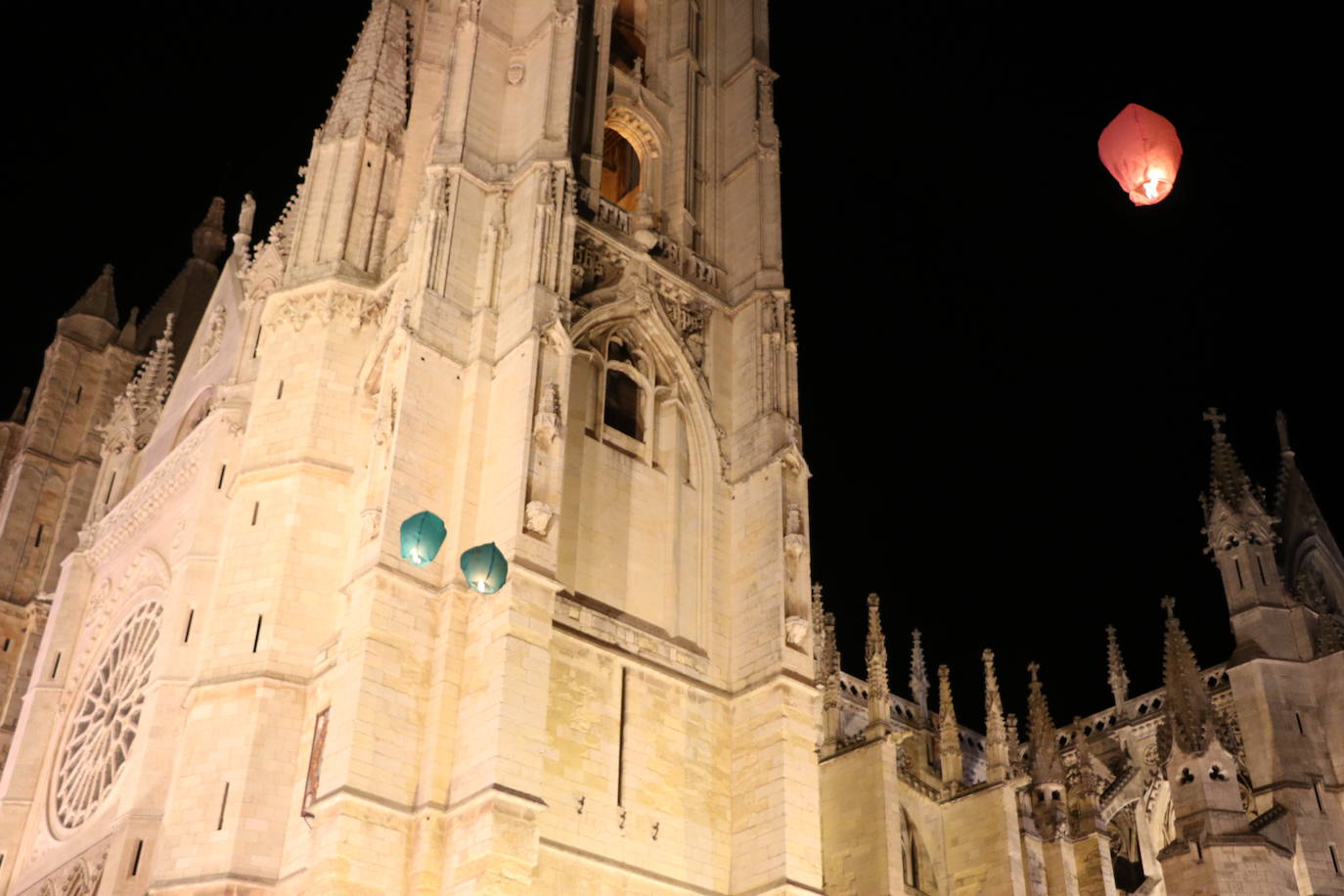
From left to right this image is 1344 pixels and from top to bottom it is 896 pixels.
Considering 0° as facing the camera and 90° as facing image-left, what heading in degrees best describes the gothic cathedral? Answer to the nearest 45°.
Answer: approximately 45°
